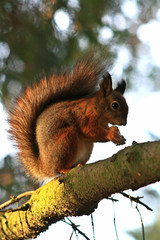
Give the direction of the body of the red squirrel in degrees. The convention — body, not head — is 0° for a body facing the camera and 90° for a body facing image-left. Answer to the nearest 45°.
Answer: approximately 270°
